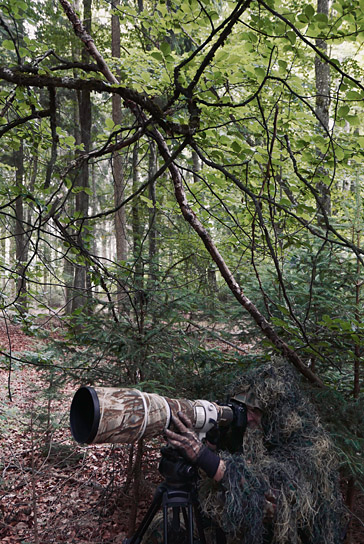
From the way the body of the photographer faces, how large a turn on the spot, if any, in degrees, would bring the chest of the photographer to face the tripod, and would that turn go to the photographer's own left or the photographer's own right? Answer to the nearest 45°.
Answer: approximately 45° to the photographer's own left

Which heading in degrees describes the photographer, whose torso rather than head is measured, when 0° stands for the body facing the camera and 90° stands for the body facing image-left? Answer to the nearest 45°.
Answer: approximately 90°
